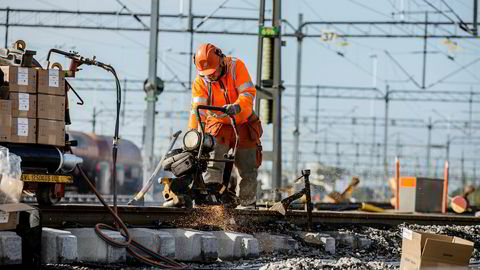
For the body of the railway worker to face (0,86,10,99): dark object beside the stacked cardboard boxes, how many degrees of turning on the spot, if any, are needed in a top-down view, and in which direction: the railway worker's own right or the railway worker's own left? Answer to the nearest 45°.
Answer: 0° — they already face it

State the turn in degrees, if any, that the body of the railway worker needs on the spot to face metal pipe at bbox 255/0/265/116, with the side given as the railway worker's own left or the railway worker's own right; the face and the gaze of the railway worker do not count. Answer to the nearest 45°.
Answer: approximately 135° to the railway worker's own right

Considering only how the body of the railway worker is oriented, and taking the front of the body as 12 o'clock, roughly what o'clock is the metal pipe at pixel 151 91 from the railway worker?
The metal pipe is roughly at 4 o'clock from the railway worker.

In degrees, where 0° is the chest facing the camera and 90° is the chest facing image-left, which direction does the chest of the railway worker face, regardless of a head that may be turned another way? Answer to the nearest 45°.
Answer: approximately 45°

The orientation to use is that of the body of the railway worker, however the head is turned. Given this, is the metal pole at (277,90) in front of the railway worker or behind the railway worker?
behind

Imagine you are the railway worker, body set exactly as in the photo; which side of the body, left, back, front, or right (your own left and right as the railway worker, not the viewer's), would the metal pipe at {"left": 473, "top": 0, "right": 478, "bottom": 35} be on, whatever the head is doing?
back

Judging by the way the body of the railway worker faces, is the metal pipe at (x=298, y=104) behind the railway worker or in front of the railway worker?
behind

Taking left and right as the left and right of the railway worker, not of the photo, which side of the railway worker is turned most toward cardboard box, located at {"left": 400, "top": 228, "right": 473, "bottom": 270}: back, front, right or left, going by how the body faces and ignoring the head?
left
